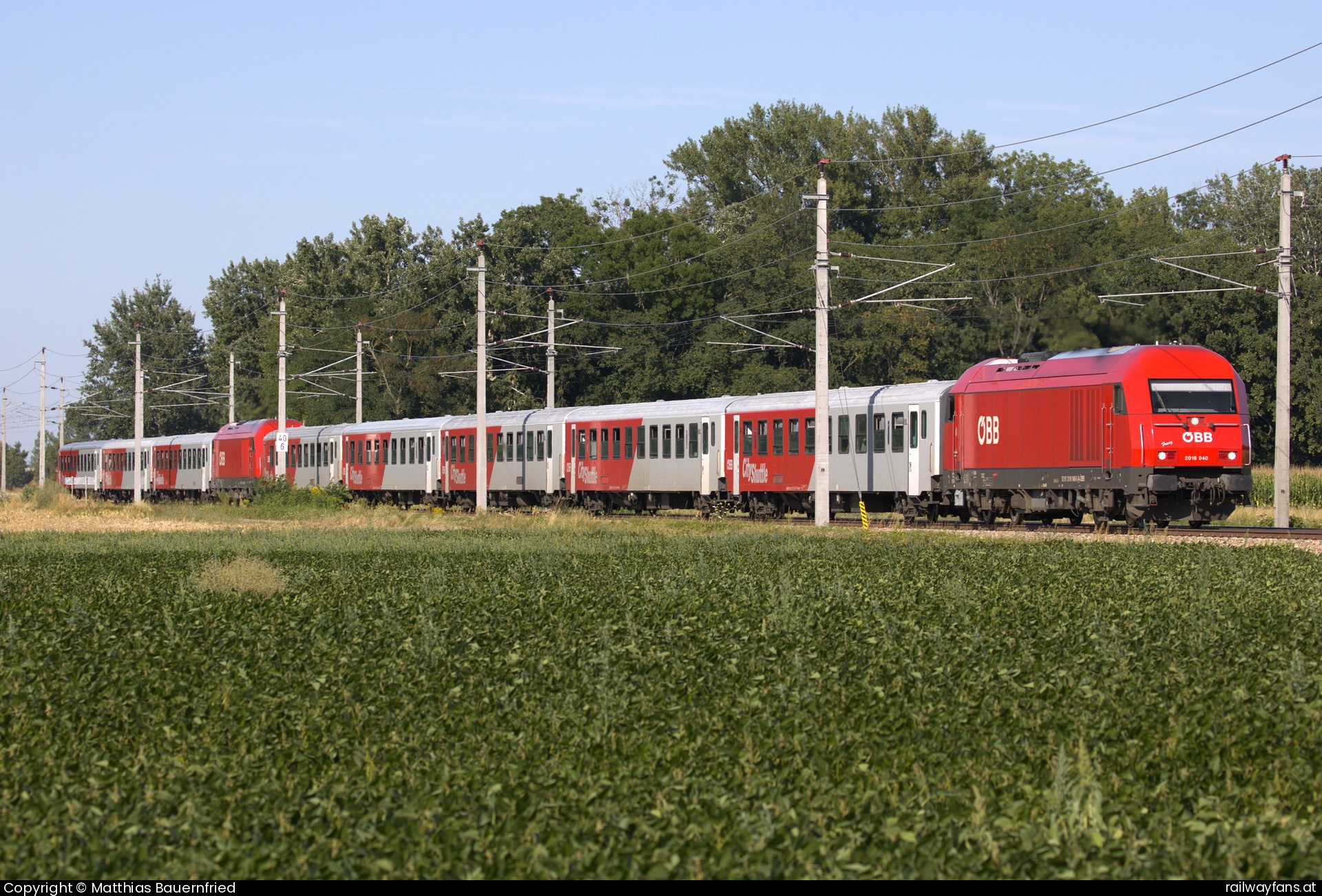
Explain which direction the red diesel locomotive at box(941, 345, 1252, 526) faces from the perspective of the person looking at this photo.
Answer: facing the viewer and to the right of the viewer
